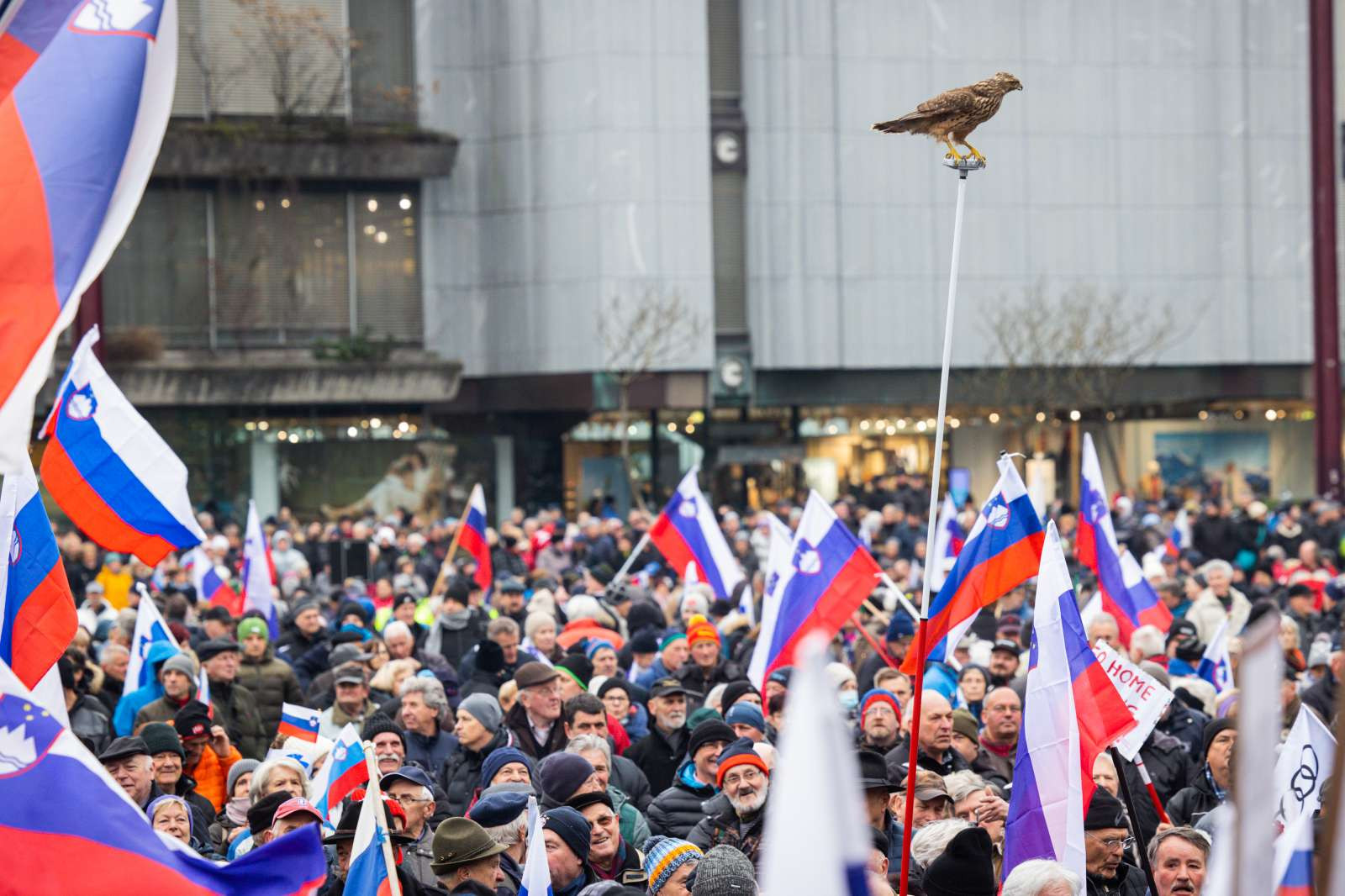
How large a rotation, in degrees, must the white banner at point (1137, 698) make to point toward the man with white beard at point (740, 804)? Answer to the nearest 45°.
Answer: approximately 90° to its right

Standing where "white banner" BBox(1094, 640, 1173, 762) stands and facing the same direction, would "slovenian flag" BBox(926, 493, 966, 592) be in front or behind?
behind

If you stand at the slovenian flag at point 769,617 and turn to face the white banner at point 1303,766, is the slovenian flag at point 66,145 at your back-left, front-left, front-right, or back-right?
front-right

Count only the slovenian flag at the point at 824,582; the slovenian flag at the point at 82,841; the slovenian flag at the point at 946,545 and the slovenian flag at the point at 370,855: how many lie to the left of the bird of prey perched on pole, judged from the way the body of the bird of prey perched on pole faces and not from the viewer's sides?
2

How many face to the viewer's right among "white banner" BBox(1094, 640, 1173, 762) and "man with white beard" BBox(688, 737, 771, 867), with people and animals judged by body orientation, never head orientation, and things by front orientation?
0

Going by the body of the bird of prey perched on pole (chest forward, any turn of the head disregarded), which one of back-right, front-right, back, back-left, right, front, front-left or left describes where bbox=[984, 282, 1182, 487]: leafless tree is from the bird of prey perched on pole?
left

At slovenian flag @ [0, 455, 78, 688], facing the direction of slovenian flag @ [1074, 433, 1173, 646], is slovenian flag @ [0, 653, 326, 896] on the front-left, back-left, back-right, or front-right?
back-right

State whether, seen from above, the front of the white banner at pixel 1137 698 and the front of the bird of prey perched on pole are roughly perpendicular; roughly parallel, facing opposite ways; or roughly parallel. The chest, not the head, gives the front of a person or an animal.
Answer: roughly perpendicular

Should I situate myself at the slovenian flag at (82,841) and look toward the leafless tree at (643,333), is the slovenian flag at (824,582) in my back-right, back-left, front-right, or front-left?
front-right

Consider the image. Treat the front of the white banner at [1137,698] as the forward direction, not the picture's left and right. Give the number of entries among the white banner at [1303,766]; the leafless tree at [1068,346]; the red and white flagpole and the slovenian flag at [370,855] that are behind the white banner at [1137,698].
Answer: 1

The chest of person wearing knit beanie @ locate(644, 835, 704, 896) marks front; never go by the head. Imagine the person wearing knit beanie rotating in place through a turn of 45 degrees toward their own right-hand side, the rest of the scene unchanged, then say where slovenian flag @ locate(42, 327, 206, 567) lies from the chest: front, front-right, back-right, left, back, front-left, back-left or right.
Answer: back

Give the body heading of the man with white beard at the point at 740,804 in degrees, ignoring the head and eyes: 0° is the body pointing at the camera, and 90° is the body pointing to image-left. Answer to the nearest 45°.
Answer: approximately 0°

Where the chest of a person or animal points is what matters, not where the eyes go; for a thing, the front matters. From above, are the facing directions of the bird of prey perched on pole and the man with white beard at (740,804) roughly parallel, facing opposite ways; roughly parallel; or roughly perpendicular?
roughly perpendicular
